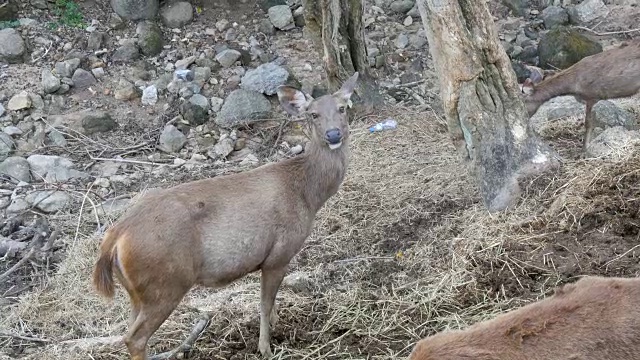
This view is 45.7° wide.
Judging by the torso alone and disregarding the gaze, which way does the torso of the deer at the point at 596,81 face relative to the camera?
to the viewer's left

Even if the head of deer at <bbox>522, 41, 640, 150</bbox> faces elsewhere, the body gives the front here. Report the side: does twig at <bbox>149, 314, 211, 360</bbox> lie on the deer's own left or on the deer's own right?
on the deer's own left

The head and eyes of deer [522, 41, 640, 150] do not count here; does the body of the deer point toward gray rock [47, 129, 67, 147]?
yes

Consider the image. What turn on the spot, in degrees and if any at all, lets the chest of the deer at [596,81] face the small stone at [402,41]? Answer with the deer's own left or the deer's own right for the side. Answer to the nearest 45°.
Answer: approximately 45° to the deer's own right

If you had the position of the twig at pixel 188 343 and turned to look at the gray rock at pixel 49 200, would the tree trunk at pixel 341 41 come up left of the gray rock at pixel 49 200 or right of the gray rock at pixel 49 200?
right

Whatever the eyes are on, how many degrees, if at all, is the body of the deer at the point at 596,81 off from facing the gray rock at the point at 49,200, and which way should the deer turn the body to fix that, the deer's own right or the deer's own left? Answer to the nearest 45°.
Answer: approximately 45° to the deer's own left

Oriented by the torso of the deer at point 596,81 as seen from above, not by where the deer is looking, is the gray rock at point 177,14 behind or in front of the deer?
in front

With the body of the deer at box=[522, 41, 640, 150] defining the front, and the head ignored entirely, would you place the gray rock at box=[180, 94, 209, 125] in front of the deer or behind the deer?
in front

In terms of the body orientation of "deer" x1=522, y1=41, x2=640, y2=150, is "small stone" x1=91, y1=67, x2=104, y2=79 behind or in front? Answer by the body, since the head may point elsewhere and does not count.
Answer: in front

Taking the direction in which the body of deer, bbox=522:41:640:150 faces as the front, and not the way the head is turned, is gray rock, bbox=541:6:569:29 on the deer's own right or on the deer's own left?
on the deer's own right

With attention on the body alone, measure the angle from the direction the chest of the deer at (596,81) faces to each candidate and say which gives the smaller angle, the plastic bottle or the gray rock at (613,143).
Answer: the plastic bottle

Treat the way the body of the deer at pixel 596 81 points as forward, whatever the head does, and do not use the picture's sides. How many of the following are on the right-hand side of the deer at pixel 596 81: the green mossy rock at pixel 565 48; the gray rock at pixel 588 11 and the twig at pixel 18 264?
2
